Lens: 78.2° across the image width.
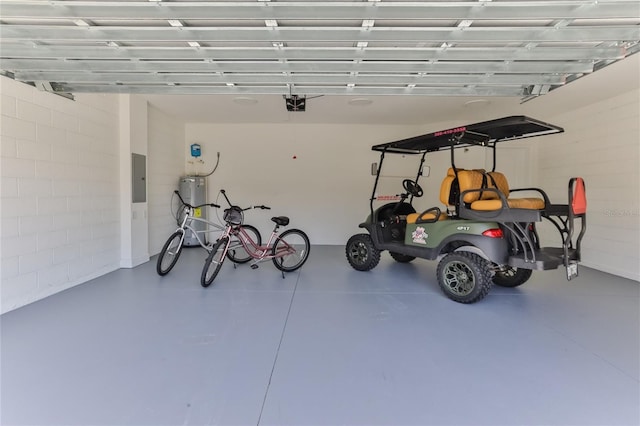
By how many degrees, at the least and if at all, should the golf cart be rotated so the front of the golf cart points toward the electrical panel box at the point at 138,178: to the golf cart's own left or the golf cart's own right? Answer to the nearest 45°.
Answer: approximately 45° to the golf cart's own left

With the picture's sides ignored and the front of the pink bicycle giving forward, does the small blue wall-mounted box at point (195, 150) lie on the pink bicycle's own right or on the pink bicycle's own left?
on the pink bicycle's own right

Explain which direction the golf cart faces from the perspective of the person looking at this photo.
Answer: facing away from the viewer and to the left of the viewer

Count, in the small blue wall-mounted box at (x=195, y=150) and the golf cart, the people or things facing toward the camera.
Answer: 1

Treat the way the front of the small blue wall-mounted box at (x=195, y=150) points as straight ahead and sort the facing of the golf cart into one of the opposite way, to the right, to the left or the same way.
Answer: the opposite way
